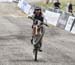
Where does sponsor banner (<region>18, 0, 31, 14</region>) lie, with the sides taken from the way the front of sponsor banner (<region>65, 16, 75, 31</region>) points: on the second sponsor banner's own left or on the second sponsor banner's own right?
on the second sponsor banner's own right

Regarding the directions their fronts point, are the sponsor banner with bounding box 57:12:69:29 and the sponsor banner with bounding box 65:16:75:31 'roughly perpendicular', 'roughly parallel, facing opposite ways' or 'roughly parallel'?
roughly parallel

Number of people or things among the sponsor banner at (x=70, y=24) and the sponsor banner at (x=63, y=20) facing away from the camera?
0

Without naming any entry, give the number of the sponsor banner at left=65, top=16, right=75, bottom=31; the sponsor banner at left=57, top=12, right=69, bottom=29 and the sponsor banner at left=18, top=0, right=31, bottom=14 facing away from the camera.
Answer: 0

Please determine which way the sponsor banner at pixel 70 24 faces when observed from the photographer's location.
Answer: facing the viewer and to the left of the viewer

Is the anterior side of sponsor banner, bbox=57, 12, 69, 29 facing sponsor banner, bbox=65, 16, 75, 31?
no
